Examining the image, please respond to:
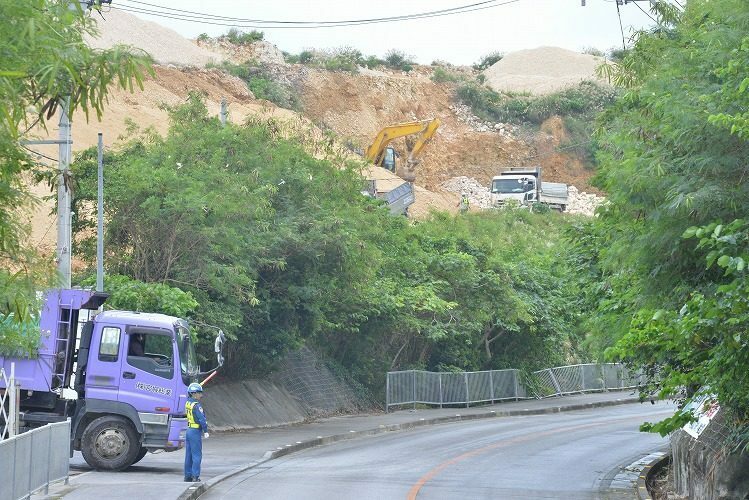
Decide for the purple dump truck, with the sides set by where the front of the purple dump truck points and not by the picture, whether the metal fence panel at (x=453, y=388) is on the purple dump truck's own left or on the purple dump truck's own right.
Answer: on the purple dump truck's own left

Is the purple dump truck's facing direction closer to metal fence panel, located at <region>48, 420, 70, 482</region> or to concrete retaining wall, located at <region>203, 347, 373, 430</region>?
the concrete retaining wall

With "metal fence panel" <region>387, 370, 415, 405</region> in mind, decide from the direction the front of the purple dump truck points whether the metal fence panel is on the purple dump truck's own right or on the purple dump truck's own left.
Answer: on the purple dump truck's own left

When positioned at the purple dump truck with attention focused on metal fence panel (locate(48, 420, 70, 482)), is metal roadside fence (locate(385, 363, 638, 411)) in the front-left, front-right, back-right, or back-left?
back-left

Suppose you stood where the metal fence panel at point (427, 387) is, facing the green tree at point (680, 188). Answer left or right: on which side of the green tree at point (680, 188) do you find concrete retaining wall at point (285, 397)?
right

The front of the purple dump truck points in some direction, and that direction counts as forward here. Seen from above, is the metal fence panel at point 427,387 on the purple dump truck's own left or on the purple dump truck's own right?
on the purple dump truck's own left

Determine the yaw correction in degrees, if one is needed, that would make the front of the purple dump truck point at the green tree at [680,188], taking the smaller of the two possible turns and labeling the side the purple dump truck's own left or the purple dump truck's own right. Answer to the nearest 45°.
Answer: approximately 45° to the purple dump truck's own right

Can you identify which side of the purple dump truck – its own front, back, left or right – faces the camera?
right
